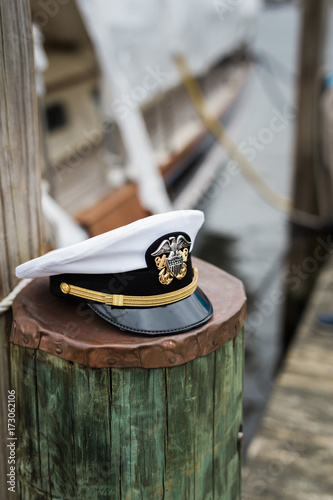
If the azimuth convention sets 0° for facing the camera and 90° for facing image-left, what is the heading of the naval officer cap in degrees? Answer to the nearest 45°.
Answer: approximately 315°
